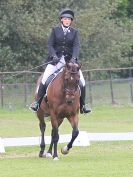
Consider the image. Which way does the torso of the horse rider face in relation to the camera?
toward the camera
